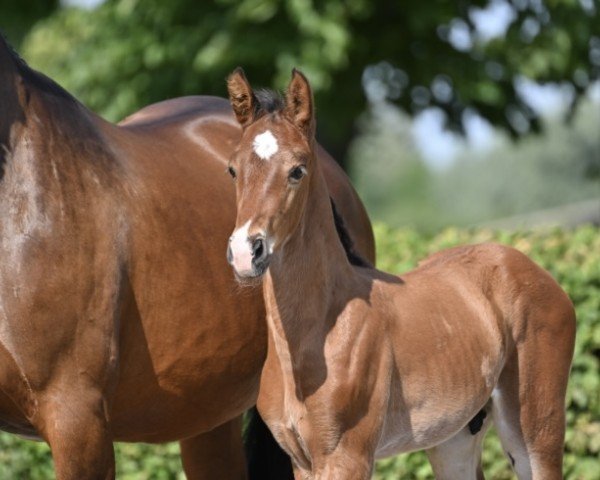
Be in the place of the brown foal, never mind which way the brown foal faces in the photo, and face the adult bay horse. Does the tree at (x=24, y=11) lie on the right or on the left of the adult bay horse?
right

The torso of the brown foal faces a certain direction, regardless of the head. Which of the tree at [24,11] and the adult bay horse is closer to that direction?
the adult bay horse

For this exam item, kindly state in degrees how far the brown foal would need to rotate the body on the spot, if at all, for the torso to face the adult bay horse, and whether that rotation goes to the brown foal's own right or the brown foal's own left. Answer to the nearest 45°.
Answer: approximately 45° to the brown foal's own right

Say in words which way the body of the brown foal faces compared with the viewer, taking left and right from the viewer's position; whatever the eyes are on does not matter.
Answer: facing the viewer and to the left of the viewer

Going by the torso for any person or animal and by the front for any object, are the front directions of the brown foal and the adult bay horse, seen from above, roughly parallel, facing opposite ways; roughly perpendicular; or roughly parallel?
roughly parallel

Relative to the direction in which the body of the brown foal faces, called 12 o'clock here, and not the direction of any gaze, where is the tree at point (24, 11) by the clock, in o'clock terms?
The tree is roughly at 4 o'clock from the brown foal.

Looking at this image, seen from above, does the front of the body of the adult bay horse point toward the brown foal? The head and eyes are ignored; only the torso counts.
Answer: no

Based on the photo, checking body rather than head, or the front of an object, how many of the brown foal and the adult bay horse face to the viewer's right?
0

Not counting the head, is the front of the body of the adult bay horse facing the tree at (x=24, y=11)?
no
